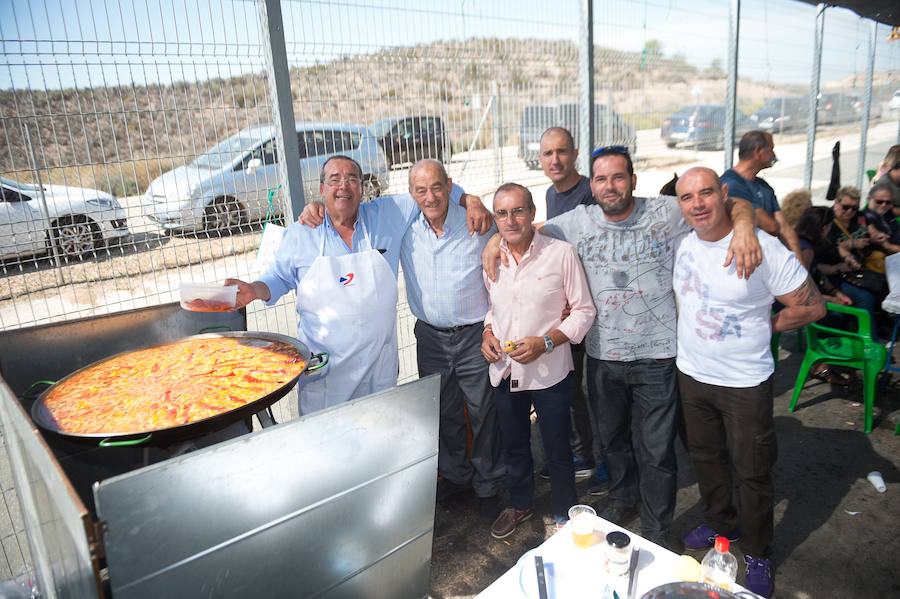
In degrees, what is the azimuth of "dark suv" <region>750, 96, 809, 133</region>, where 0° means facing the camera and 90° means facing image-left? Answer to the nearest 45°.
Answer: approximately 45°

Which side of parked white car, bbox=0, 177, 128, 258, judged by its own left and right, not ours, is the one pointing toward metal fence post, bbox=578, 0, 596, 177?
front

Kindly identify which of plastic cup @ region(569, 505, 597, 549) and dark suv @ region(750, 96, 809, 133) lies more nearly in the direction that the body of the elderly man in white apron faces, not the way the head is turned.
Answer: the plastic cup

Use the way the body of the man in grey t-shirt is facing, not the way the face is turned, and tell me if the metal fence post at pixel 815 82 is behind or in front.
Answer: behind

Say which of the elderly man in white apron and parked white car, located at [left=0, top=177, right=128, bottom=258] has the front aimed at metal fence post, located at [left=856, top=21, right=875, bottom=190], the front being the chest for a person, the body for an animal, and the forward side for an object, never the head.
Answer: the parked white car

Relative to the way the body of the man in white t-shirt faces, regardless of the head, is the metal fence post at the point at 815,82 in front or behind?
behind

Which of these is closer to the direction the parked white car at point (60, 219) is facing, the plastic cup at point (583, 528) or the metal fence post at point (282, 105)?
the metal fence post

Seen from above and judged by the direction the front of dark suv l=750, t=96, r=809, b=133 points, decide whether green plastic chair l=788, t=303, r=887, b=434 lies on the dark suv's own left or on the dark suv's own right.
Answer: on the dark suv's own left

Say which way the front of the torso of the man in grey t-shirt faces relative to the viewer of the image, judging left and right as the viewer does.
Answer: facing the viewer

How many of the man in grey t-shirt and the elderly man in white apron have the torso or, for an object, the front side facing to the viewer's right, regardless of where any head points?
0

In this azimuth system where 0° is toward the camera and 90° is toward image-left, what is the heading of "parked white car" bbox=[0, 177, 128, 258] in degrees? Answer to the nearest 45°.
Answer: approximately 270°

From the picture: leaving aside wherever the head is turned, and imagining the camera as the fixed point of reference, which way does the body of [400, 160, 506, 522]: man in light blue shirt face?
toward the camera
